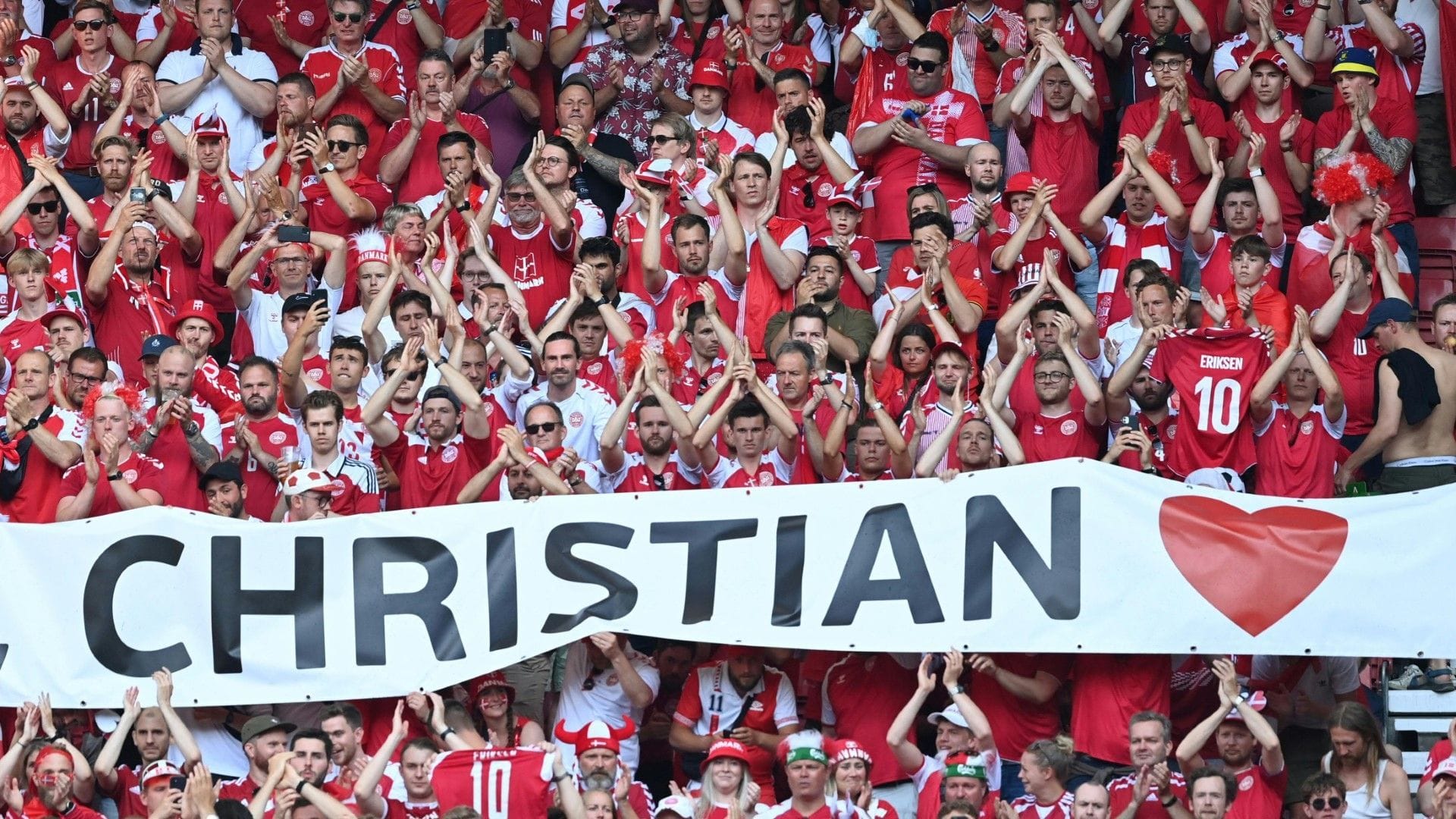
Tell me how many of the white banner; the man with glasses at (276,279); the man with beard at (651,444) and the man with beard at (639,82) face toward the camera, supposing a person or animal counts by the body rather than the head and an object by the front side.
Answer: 4

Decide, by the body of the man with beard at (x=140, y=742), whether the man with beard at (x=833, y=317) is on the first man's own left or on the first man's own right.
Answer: on the first man's own left

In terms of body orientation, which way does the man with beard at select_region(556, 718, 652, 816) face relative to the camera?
toward the camera

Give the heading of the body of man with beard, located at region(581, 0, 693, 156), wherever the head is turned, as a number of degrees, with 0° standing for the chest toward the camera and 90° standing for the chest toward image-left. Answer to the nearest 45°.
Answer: approximately 0°

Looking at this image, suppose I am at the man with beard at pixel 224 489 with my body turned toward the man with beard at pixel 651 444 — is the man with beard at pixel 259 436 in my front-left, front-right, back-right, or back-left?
front-left

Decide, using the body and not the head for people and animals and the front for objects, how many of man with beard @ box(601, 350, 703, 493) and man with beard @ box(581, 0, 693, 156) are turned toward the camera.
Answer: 2

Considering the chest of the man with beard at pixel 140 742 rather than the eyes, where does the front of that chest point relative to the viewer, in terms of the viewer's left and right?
facing the viewer

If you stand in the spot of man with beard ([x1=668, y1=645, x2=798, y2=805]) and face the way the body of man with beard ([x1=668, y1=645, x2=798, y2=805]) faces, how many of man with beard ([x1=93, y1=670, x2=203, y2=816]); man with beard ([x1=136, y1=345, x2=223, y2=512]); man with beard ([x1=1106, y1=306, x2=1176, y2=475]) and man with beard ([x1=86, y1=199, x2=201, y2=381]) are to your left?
1

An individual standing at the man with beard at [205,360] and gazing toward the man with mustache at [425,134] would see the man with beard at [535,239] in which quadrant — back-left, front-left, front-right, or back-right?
front-right

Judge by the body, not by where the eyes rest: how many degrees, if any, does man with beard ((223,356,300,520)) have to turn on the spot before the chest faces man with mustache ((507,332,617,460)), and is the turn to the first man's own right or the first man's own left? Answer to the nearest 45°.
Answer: approximately 90° to the first man's own left

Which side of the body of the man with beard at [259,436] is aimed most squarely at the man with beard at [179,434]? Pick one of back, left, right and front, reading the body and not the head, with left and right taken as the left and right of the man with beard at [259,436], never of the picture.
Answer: right

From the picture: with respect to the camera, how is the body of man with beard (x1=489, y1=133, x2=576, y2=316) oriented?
toward the camera
